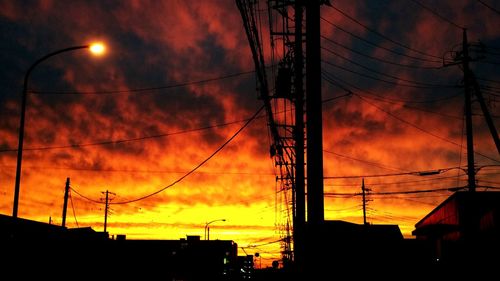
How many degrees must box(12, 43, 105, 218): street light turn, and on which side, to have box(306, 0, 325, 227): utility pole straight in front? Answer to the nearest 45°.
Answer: approximately 45° to its right

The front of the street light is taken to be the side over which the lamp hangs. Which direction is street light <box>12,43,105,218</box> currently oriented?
to the viewer's right

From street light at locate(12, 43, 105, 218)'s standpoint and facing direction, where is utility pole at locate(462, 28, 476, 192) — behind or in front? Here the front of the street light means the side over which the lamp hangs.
in front

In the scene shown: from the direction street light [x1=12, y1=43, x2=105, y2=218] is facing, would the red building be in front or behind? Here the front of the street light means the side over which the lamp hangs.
in front
